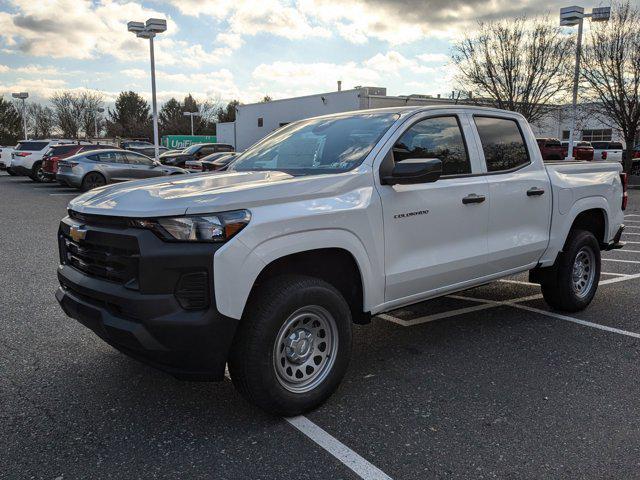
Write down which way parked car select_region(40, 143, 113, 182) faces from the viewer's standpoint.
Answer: facing away from the viewer and to the right of the viewer

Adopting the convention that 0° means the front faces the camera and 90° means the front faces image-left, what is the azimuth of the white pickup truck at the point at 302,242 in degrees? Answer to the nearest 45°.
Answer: approximately 45°

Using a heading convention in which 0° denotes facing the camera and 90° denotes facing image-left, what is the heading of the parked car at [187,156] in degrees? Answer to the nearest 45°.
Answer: approximately 45°

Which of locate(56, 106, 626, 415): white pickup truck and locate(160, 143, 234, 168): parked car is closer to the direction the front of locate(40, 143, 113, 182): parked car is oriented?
the parked car

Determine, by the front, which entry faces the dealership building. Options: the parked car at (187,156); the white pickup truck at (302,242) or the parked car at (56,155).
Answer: the parked car at (56,155)

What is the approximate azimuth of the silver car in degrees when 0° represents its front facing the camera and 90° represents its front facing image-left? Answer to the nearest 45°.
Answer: approximately 225°

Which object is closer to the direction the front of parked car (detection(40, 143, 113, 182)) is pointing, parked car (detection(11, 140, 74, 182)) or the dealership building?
the dealership building

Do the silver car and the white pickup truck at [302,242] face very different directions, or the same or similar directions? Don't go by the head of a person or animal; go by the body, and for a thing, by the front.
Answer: very different directions

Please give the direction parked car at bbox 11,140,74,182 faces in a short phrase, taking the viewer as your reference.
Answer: facing away from the viewer and to the right of the viewer
